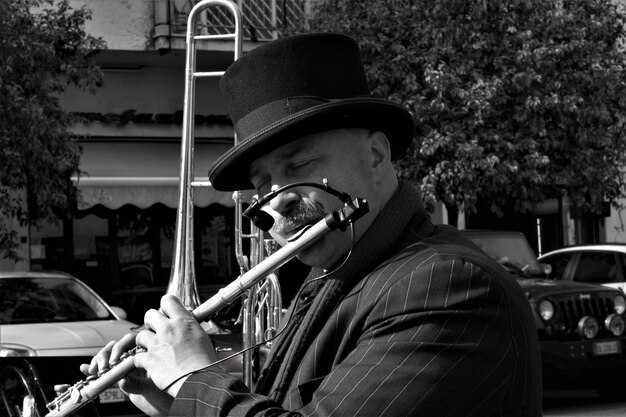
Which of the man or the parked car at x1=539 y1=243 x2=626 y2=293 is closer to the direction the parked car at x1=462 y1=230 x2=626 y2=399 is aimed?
the man

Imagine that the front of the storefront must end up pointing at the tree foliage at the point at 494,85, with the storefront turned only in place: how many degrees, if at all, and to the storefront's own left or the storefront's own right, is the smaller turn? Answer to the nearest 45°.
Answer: approximately 45° to the storefront's own left

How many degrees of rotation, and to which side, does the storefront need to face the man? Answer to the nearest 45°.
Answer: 0° — it already faces them

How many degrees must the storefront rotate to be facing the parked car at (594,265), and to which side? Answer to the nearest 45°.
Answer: approximately 45° to its left

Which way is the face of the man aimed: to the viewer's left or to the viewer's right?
to the viewer's left

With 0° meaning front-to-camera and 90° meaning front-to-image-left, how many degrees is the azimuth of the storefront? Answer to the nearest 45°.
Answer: approximately 0°

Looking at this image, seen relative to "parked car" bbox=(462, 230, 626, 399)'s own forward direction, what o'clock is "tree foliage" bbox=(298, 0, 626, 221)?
The tree foliage is roughly at 7 o'clock from the parked car.

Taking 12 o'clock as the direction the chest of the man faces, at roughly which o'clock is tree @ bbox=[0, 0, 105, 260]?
The tree is roughly at 4 o'clock from the man.

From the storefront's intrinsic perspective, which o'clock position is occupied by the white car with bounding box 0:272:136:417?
The white car is roughly at 12 o'clock from the storefront.

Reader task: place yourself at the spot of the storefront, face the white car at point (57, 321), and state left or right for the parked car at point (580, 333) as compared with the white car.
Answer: left
